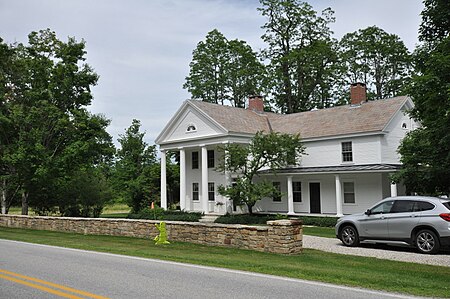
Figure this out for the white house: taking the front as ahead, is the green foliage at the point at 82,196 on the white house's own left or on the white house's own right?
on the white house's own right

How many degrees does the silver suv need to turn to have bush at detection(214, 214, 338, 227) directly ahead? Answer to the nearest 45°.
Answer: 0° — it already faces it

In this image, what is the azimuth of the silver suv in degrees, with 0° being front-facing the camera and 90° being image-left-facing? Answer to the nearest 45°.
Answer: approximately 135°

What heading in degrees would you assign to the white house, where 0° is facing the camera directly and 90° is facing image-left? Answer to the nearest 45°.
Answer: approximately 45°

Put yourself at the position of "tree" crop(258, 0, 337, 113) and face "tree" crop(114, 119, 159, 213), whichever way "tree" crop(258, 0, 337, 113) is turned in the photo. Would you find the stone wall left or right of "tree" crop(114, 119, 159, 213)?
left

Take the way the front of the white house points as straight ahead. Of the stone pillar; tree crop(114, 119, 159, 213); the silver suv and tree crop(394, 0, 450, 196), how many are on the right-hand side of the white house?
1

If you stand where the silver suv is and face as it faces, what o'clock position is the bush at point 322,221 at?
The bush is roughly at 1 o'clock from the silver suv.

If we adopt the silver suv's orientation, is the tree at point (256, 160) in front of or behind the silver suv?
in front

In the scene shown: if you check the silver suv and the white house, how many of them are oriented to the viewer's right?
0

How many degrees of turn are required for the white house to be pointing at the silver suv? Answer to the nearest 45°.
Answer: approximately 45° to its left
